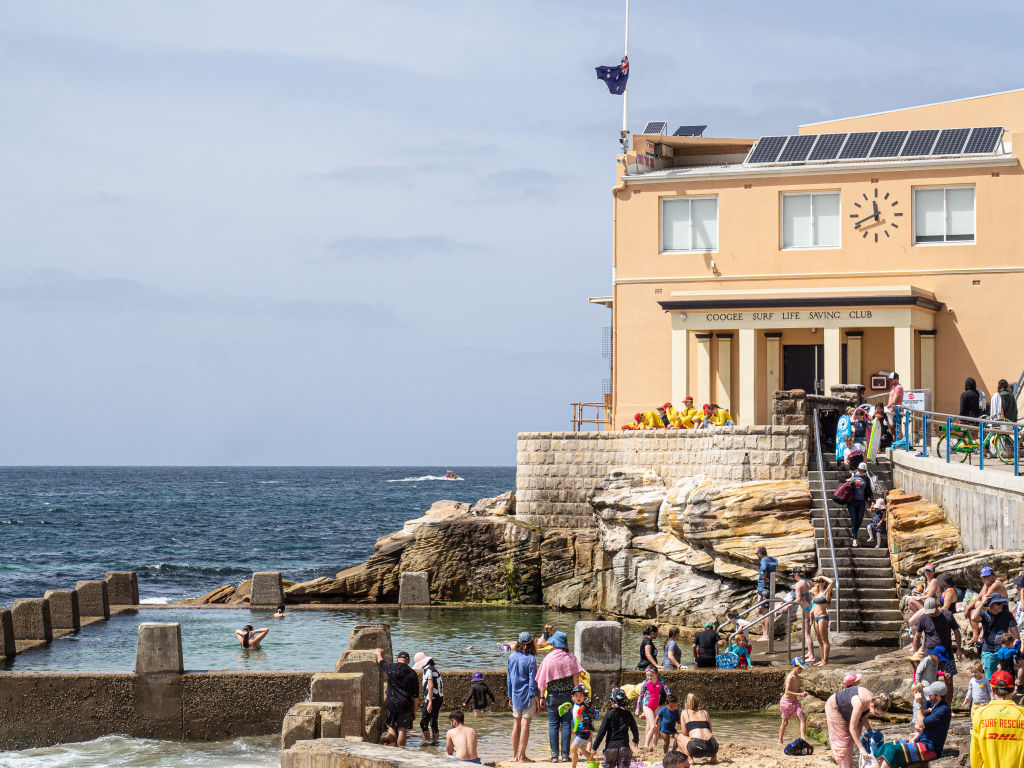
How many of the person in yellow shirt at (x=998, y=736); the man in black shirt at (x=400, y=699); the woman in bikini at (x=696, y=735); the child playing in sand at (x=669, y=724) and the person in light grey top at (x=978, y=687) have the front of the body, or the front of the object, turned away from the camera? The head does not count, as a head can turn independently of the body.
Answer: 3

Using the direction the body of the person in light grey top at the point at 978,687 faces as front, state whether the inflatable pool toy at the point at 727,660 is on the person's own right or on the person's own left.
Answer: on the person's own right

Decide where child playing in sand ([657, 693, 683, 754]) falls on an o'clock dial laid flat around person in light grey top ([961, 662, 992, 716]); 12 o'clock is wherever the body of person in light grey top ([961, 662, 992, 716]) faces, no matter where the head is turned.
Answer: child playing in sand ([657, 693, 683, 754]) is roughly at 2 o'clock from person in light grey top ([961, 662, 992, 716]).

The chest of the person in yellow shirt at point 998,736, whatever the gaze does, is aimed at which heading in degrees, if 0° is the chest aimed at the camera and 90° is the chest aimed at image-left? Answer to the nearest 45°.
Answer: approximately 180°

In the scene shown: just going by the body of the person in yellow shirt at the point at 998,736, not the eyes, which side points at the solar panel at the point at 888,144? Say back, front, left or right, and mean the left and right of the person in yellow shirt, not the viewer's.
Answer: front

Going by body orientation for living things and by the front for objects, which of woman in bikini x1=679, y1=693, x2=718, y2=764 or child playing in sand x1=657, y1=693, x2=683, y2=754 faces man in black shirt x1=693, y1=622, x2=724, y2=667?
the woman in bikini

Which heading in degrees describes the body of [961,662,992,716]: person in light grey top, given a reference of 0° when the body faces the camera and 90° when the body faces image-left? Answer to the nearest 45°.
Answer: approximately 45°

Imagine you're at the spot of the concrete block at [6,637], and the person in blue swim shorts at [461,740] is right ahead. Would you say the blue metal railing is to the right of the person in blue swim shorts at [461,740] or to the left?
left

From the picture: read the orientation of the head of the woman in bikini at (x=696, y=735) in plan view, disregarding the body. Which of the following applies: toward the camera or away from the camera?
away from the camera

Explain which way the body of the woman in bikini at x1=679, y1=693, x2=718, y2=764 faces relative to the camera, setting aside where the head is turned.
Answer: away from the camera

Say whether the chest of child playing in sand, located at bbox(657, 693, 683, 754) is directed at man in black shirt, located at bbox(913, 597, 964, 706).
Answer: no

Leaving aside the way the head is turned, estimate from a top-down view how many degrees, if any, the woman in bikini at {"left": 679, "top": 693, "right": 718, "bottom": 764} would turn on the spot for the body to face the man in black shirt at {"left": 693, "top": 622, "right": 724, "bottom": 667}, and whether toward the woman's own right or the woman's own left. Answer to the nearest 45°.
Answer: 0° — they already face them

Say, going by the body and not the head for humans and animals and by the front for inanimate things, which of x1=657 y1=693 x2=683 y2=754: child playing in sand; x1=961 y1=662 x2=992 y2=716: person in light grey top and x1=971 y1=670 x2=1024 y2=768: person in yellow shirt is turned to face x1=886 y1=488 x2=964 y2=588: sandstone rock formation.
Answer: the person in yellow shirt

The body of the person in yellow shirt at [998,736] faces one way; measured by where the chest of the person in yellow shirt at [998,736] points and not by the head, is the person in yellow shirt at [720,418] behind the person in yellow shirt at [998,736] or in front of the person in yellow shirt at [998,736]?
in front

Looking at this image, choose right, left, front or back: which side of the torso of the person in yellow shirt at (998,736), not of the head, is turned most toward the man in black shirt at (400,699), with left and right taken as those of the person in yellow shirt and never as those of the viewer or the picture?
left

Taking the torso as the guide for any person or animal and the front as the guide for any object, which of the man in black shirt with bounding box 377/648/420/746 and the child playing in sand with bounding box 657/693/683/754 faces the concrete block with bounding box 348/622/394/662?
the man in black shirt

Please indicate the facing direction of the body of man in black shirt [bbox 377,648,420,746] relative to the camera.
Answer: away from the camera
